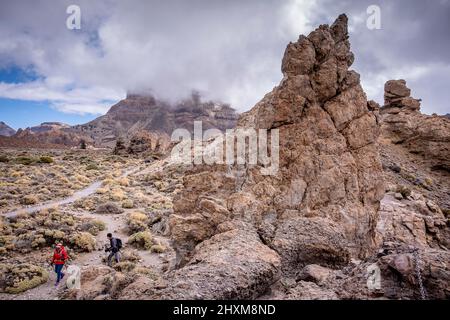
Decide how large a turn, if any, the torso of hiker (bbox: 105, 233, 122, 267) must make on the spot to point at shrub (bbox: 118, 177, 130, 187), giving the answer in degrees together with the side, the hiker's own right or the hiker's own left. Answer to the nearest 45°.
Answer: approximately 135° to the hiker's own right

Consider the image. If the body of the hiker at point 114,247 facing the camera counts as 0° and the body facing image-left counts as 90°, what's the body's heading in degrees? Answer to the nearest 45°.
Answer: approximately 45°

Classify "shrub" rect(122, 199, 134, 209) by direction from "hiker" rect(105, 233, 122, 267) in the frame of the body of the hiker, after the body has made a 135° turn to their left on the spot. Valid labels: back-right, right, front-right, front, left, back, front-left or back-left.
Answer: left

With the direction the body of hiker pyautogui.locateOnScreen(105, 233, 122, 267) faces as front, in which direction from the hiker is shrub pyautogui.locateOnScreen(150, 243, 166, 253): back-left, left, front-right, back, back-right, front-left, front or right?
back

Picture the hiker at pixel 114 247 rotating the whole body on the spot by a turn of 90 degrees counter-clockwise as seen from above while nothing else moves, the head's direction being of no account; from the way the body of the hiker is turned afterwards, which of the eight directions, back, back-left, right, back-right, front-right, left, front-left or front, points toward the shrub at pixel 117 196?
back-left

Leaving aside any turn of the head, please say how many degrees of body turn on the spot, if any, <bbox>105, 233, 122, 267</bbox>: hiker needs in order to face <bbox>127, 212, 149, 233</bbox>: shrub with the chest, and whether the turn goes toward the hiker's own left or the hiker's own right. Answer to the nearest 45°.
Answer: approximately 135° to the hiker's own right
